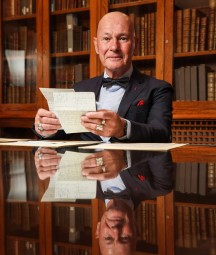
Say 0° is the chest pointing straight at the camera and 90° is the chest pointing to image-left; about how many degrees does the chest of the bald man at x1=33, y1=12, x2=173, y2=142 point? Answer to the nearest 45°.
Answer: approximately 45°

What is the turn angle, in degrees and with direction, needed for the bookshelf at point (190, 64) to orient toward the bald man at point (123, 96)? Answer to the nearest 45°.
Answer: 0° — it already faces them

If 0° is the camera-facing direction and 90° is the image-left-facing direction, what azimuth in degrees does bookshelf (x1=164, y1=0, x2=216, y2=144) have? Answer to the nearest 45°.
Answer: approximately 0°

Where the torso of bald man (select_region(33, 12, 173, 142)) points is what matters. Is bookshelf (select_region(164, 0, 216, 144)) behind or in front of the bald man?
behind
